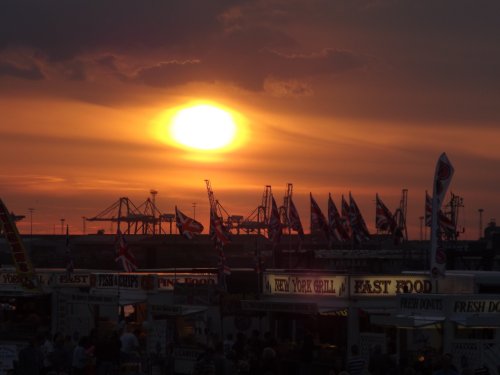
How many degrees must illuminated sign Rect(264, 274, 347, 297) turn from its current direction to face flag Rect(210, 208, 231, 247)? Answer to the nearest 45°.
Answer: approximately 180°

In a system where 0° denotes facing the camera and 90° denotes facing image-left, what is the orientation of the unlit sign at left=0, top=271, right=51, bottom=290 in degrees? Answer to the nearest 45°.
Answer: approximately 0°

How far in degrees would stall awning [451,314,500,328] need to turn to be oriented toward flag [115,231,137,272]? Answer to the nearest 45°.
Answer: approximately 135° to its right

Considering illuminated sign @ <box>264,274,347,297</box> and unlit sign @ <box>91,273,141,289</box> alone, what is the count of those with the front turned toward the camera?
2

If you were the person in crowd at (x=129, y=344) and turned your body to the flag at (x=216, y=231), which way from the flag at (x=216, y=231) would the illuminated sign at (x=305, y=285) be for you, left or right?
right

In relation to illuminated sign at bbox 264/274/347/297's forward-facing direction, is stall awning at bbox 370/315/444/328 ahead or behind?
ahead

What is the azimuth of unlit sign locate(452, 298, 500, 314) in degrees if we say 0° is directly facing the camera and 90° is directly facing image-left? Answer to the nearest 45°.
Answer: approximately 0°

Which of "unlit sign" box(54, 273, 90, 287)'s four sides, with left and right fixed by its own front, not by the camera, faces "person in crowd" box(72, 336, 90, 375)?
front

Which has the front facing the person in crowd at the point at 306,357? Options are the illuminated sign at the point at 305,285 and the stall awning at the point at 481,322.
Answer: the illuminated sign
